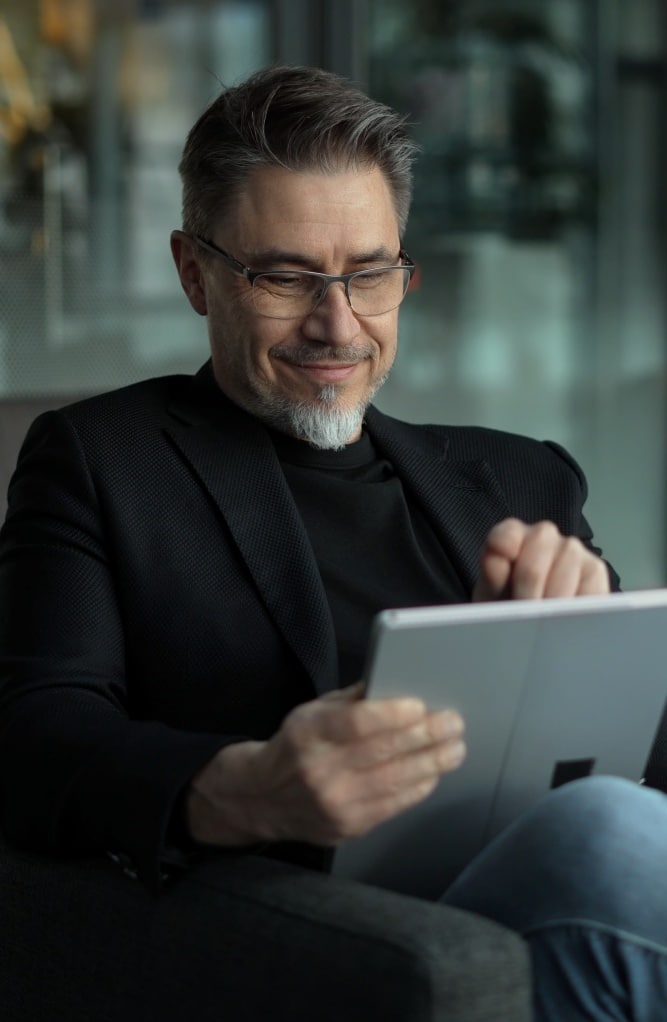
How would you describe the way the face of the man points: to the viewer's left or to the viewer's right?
to the viewer's right

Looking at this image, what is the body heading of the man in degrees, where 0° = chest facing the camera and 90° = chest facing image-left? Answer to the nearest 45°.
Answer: approximately 315°
